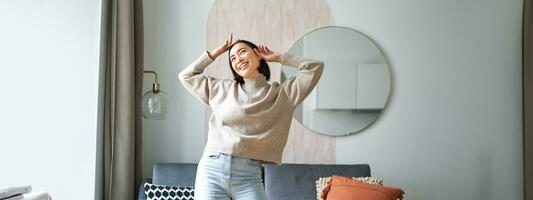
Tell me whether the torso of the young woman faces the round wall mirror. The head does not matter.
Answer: no

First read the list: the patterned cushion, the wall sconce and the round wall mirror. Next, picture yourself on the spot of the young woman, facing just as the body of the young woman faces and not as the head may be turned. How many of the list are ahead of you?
0

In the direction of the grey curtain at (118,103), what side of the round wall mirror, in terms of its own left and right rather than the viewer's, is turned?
right

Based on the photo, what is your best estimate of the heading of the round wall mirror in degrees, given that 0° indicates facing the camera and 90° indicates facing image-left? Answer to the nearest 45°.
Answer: approximately 0°

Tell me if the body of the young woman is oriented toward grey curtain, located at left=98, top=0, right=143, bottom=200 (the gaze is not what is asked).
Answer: no

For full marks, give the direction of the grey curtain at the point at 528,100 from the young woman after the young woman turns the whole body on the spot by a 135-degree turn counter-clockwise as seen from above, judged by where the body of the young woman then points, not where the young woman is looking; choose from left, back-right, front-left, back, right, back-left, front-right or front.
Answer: front

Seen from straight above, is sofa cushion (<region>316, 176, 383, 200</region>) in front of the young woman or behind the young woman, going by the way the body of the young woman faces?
behind

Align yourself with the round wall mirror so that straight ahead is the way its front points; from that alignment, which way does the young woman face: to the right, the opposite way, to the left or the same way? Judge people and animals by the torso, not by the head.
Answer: the same way

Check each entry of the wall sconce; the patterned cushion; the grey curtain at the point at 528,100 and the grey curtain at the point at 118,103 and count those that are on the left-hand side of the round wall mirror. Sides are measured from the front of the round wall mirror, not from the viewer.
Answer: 1

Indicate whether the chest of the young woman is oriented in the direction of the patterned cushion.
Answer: no

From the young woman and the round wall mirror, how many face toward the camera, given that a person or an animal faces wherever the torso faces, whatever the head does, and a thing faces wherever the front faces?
2

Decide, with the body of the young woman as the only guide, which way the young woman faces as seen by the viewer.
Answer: toward the camera
